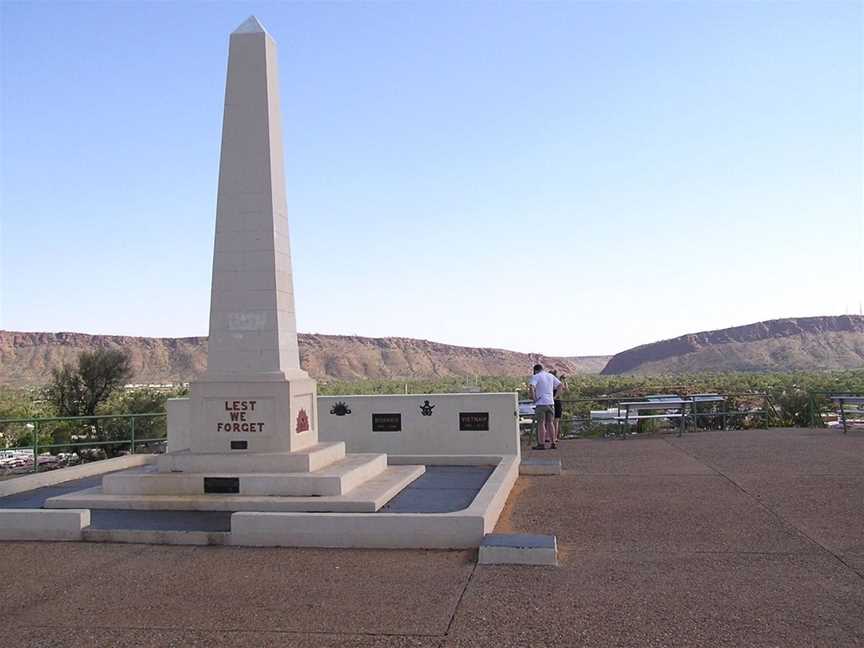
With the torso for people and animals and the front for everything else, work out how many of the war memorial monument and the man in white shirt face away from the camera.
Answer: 1

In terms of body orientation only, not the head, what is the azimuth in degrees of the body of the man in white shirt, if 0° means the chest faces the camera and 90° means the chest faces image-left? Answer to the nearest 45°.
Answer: approximately 180°

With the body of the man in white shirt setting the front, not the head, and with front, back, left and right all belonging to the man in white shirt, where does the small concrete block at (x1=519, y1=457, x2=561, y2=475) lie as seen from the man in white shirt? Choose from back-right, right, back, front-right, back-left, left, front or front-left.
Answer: back

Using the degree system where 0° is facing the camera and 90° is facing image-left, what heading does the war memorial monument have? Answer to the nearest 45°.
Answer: approximately 0°

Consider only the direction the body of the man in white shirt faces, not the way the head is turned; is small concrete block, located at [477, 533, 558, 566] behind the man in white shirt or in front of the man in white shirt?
behind

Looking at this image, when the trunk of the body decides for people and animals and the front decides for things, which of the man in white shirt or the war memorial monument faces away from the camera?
the man in white shirt

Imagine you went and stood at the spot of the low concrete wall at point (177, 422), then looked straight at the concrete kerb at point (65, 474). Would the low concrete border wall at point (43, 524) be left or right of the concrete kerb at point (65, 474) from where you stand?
left

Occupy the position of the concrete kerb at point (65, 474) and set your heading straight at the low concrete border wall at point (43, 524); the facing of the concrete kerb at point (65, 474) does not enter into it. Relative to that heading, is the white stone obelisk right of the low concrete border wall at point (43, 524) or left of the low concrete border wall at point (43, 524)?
left

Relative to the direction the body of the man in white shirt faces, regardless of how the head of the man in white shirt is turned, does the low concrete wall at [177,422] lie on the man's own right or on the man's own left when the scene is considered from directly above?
on the man's own left

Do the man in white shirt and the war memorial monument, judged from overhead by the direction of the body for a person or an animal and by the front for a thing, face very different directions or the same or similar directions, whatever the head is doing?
very different directions
